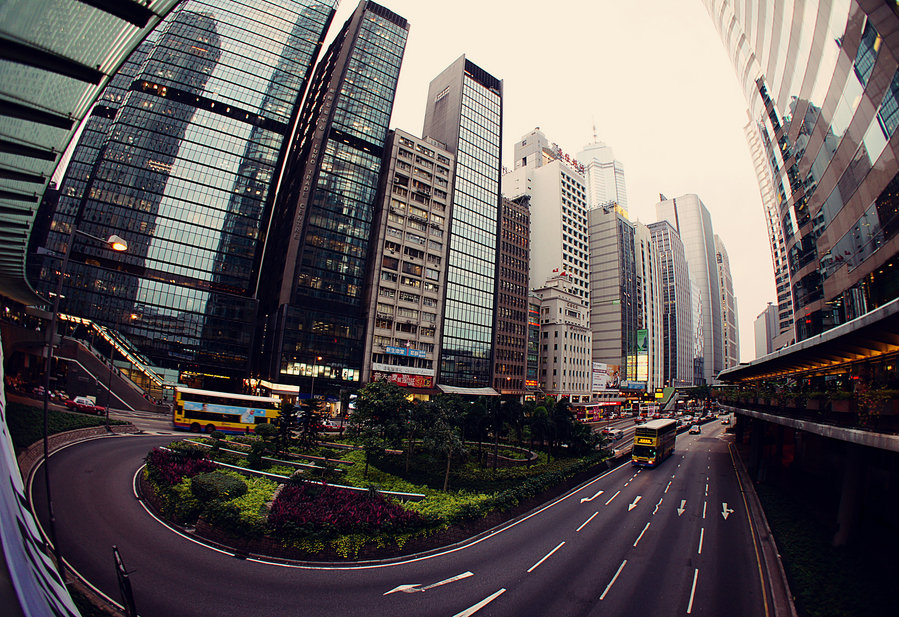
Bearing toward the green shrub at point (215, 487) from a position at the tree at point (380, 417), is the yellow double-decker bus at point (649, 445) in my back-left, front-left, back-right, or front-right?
back-left

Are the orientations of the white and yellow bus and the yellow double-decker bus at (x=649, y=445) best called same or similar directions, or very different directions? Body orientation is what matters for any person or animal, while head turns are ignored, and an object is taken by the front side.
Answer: very different directions

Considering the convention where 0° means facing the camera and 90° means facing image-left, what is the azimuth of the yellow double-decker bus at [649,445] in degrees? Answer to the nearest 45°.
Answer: approximately 45°
